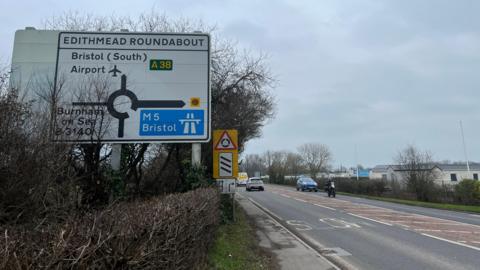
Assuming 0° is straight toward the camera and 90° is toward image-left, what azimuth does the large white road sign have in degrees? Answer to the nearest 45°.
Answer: approximately 0°

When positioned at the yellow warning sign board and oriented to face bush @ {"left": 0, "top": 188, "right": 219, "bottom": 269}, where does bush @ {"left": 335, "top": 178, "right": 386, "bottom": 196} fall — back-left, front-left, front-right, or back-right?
back-left

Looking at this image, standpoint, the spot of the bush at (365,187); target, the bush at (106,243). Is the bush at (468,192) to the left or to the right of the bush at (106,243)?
left

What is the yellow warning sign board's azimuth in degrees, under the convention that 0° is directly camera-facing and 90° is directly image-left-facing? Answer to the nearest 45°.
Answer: approximately 0°

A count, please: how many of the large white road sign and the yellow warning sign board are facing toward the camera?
2

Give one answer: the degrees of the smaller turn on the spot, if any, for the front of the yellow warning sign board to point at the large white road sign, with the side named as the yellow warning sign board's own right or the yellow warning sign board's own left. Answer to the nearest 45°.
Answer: approximately 45° to the yellow warning sign board's own right

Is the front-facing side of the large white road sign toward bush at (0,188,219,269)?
yes

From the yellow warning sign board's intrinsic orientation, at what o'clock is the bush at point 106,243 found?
The bush is roughly at 12 o'clock from the yellow warning sign board.

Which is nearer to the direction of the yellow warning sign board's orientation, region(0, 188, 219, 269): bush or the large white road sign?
the bush

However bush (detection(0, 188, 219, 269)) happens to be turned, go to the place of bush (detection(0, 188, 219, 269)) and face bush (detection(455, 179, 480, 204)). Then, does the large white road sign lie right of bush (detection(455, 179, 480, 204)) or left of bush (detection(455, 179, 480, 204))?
left

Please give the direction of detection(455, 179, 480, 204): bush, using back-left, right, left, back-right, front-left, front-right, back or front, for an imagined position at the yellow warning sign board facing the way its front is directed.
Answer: back-left
